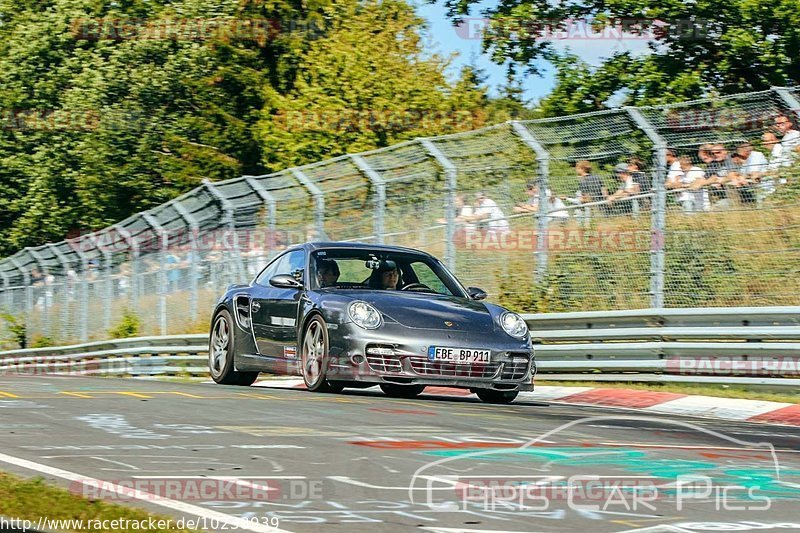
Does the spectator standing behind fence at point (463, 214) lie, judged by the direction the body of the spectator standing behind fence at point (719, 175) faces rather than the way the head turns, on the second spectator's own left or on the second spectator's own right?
on the second spectator's own right

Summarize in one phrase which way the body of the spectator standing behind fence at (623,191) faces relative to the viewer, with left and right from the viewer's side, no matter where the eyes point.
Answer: facing the viewer and to the left of the viewer

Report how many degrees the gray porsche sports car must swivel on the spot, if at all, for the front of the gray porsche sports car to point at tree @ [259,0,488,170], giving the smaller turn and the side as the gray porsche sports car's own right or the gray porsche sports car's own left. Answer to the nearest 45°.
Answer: approximately 135° to the gray porsche sports car's own left

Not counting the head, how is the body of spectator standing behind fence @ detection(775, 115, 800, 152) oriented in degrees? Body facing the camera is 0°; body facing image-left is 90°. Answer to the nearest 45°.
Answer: approximately 45°

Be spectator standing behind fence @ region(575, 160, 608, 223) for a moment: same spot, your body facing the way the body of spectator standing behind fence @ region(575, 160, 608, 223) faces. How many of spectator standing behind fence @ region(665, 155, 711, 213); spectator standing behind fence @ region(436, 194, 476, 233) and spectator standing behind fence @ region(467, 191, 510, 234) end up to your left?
1

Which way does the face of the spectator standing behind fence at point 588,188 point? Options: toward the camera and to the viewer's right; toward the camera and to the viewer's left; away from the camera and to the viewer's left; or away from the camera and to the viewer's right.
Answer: toward the camera and to the viewer's left

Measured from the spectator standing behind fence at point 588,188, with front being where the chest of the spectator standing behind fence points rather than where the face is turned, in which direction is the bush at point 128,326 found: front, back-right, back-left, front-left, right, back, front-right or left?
right

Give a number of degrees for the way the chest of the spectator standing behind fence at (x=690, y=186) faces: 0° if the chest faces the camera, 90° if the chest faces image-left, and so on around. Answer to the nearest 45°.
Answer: approximately 45°

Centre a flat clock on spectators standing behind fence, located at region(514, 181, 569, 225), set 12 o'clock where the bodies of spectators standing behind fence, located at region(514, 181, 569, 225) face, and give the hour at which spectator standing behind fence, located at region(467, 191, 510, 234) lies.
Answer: spectator standing behind fence, located at region(467, 191, 510, 234) is roughly at 3 o'clock from spectators standing behind fence, located at region(514, 181, 569, 225).

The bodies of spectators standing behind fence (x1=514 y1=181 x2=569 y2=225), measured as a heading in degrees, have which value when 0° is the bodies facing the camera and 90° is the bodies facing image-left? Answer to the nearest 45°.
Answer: approximately 45°

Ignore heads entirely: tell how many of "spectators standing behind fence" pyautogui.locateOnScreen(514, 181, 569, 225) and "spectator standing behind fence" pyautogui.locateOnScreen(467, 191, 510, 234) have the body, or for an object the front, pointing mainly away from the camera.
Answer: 0

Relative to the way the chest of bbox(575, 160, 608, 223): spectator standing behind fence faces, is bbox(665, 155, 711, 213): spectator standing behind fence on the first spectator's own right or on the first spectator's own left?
on the first spectator's own left
